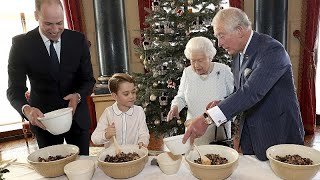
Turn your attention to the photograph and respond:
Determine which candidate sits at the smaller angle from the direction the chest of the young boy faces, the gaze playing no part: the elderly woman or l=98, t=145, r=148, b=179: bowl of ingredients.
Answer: the bowl of ingredients

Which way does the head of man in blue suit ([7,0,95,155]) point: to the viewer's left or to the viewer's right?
to the viewer's right

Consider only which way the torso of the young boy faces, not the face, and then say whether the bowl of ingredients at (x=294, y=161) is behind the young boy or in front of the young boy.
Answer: in front

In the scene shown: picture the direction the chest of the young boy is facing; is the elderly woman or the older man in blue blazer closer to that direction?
the older man in blue blazer

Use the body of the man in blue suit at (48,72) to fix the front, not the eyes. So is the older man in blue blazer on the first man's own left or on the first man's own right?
on the first man's own left

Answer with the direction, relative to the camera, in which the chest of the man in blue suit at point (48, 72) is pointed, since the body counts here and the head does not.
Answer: toward the camera

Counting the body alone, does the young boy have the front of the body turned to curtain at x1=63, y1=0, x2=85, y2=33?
no

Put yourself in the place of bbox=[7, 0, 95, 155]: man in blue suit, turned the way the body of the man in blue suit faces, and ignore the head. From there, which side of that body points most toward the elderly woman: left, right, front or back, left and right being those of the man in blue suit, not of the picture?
left

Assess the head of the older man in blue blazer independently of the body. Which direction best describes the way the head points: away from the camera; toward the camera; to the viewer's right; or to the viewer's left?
to the viewer's left

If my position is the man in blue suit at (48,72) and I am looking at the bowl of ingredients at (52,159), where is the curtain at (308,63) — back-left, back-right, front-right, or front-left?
back-left

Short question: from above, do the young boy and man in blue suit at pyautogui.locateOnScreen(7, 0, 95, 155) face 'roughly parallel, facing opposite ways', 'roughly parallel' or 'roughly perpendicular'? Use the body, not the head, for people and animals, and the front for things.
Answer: roughly parallel

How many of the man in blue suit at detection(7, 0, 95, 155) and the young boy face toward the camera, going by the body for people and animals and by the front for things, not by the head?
2

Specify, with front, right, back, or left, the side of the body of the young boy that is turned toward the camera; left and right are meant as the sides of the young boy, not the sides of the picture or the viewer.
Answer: front
